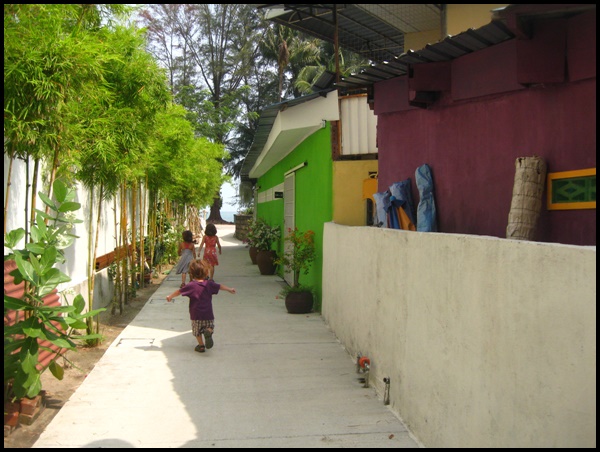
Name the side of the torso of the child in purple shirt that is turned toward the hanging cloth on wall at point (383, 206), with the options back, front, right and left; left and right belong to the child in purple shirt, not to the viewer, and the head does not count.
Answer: right

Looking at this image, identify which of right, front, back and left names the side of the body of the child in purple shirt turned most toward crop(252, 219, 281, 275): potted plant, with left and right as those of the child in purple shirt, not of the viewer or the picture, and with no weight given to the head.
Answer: front

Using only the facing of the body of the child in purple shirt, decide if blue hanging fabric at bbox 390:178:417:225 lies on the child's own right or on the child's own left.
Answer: on the child's own right

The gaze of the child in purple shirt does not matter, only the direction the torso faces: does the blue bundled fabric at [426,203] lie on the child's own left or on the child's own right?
on the child's own right

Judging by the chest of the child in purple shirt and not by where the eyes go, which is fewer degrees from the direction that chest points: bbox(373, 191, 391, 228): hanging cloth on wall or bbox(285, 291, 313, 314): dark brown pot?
the dark brown pot

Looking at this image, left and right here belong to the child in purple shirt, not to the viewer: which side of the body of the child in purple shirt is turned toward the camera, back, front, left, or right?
back

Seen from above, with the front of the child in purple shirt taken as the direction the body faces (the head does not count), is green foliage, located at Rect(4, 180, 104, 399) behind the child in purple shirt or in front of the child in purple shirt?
behind

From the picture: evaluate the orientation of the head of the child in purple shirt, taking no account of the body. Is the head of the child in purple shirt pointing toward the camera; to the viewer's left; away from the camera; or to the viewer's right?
away from the camera

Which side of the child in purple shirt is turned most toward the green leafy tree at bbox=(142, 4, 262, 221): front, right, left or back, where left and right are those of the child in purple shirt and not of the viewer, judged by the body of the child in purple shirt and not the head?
front

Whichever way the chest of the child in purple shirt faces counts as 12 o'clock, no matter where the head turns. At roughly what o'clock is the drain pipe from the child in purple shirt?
The drain pipe is roughly at 5 o'clock from the child in purple shirt.

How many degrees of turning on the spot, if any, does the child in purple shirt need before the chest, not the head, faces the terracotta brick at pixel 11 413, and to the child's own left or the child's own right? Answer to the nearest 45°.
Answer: approximately 135° to the child's own left
